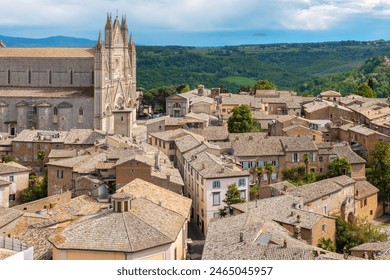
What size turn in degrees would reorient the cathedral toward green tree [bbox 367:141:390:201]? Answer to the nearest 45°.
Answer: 0° — it already faces it

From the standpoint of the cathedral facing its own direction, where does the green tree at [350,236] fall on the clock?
The green tree is roughly at 1 o'clock from the cathedral.

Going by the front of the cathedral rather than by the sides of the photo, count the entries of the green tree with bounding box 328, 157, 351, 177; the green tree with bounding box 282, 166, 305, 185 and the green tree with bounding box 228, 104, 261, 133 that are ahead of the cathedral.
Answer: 3

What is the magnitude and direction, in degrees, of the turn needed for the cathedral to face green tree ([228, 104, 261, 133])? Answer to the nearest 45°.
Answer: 0° — it already faces it

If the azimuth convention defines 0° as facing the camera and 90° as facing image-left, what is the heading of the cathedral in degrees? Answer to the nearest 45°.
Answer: approximately 315°

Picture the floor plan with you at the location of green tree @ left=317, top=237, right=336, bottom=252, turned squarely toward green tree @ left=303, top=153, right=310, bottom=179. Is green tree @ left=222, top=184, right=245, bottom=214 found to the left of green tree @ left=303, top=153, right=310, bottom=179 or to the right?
left

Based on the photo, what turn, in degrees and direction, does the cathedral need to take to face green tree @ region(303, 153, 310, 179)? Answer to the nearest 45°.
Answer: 0° — it already faces it

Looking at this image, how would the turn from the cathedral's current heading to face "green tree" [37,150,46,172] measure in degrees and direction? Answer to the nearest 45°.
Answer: approximately 45° to its right
